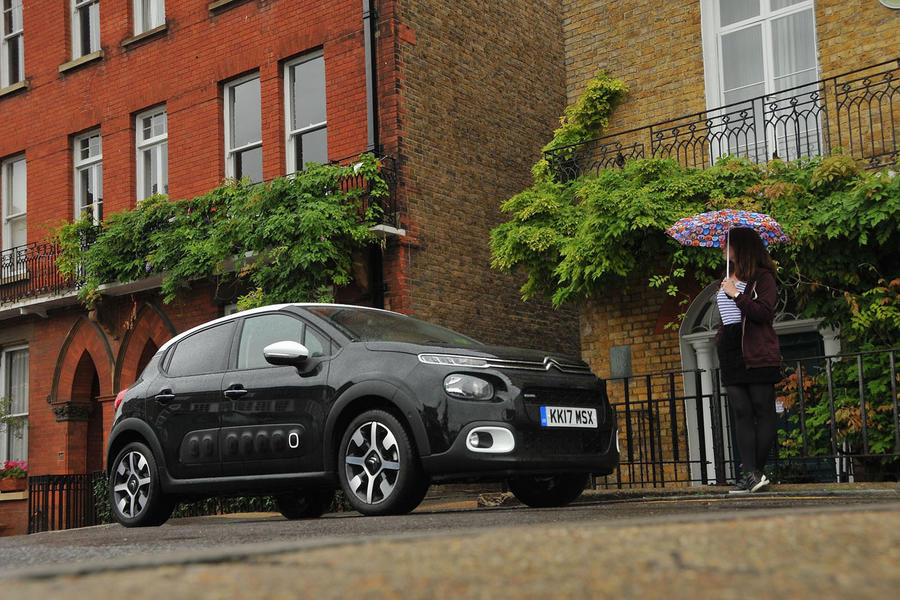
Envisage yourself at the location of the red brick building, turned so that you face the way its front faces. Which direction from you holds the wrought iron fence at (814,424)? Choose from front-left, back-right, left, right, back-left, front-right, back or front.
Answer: left

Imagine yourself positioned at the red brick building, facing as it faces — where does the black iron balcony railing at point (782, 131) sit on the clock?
The black iron balcony railing is roughly at 9 o'clock from the red brick building.

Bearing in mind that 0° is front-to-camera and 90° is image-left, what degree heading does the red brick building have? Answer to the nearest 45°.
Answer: approximately 45°

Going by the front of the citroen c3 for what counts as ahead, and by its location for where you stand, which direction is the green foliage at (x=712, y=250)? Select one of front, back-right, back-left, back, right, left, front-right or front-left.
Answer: left

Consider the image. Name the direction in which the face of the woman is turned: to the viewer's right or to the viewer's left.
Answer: to the viewer's left

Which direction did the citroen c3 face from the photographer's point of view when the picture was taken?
facing the viewer and to the right of the viewer

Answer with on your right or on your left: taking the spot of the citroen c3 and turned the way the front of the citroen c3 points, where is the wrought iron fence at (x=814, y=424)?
on your left

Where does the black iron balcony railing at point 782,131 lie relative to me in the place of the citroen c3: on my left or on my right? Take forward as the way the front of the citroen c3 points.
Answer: on my left

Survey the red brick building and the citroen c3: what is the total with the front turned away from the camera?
0

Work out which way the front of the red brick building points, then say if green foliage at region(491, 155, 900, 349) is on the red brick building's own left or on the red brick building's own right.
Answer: on the red brick building's own left

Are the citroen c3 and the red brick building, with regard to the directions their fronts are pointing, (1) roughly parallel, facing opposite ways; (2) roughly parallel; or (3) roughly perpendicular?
roughly perpendicular

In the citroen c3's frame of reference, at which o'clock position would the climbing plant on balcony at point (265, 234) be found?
The climbing plant on balcony is roughly at 7 o'clock from the citroen c3.
